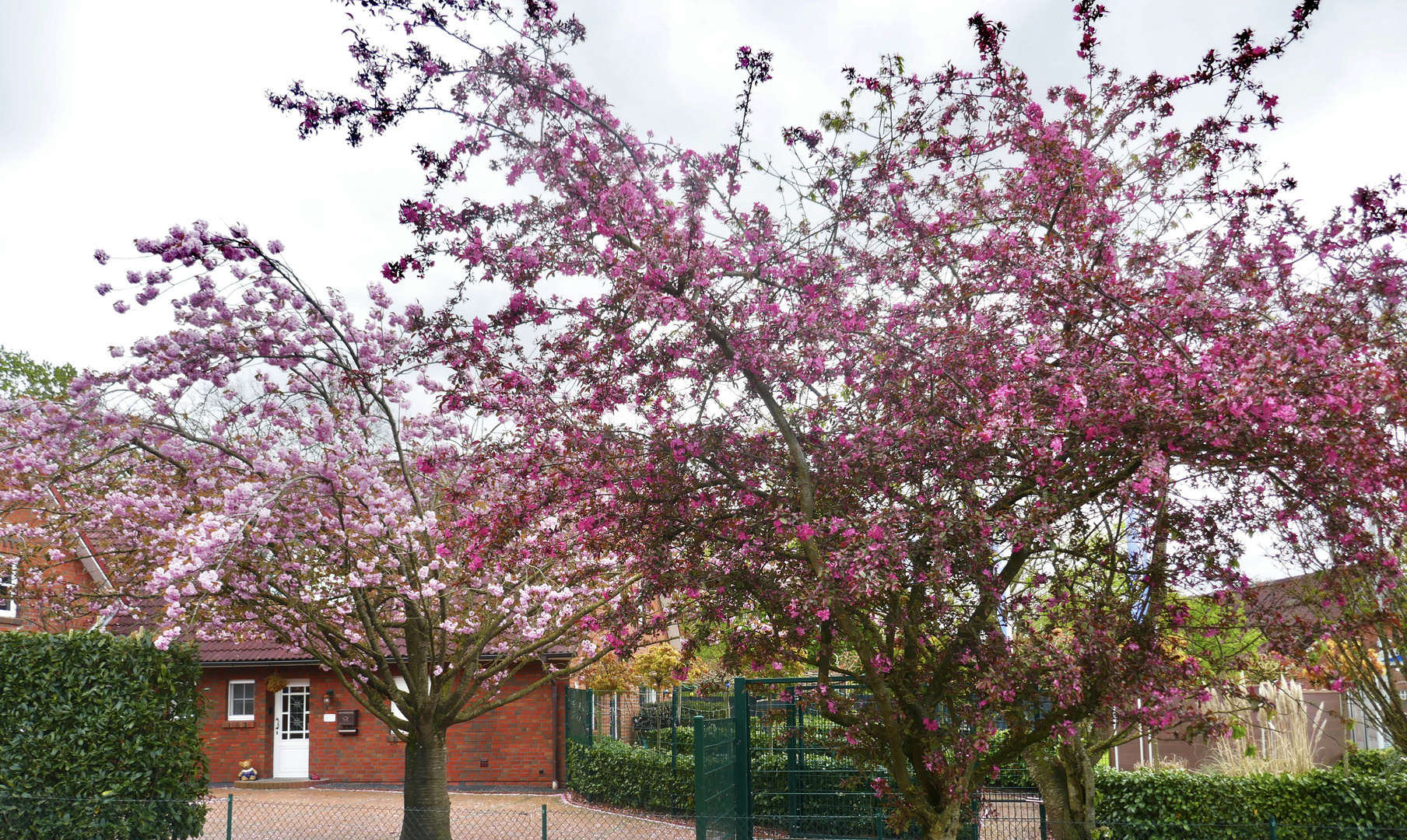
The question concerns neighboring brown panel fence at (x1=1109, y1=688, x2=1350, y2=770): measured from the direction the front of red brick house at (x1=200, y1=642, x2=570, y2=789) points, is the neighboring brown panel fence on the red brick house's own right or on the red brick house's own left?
on the red brick house's own left

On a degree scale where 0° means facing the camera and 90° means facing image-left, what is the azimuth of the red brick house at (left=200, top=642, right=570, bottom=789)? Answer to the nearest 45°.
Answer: approximately 0°

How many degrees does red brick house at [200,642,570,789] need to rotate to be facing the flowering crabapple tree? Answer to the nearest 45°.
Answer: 0° — it already faces it

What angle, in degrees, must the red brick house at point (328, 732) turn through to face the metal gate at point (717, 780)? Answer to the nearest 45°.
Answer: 0° — it already faces it

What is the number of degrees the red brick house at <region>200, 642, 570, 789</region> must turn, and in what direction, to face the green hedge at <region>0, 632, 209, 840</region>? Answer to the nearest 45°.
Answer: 0° — it already faces it
